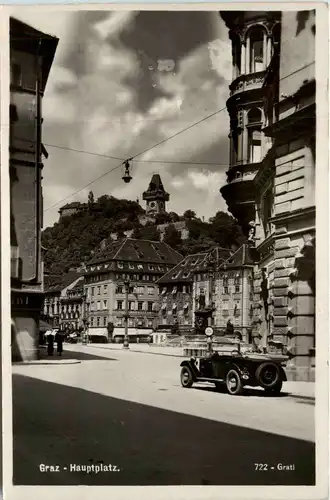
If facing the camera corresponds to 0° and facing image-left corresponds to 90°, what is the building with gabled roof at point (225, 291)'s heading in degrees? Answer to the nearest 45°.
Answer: approximately 45°

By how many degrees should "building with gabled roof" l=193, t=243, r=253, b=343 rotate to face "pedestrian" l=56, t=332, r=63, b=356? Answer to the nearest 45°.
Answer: approximately 45° to its right

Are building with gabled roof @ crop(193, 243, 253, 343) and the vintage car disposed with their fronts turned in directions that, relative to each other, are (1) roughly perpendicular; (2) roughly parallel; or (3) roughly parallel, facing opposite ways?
roughly perpendicular

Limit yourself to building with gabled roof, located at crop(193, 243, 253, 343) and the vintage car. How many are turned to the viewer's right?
0

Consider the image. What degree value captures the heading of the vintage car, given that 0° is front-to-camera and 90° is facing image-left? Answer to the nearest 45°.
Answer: approximately 135°
